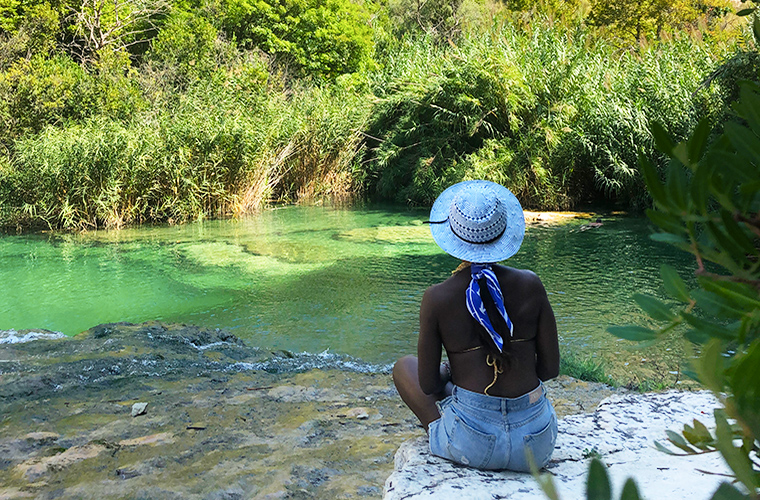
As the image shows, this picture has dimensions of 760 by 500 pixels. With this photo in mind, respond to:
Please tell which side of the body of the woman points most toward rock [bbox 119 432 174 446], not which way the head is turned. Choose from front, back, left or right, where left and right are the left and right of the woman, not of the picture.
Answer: left

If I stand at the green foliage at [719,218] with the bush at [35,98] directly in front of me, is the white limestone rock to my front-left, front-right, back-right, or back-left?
front-right

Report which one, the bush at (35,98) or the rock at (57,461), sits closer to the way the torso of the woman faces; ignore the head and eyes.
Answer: the bush

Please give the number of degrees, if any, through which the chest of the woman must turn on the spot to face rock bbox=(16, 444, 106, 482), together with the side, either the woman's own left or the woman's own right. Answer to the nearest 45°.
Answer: approximately 90° to the woman's own left

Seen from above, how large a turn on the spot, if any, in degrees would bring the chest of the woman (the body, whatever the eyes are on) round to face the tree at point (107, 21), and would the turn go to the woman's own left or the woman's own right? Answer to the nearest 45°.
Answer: approximately 45° to the woman's own left

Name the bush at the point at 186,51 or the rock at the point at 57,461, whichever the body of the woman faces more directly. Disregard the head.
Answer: the bush

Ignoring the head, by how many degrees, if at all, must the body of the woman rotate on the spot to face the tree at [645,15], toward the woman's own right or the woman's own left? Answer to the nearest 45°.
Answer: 0° — they already face it

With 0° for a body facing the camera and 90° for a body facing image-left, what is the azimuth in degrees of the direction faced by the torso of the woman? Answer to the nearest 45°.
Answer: approximately 180°

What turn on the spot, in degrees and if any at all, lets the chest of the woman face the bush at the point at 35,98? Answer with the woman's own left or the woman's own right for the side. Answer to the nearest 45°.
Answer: approximately 45° to the woman's own left

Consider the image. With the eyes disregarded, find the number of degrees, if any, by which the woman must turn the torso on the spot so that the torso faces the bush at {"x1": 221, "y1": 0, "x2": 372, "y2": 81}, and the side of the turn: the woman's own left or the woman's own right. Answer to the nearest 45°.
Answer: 0° — they already face it

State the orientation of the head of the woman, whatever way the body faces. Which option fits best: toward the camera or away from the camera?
away from the camera

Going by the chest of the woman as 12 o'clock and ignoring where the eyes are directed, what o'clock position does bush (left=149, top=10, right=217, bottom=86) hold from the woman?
The bush is roughly at 11 o'clock from the woman.

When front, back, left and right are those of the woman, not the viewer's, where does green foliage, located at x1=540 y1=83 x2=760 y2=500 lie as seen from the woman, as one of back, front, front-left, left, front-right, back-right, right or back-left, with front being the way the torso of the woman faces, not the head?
back

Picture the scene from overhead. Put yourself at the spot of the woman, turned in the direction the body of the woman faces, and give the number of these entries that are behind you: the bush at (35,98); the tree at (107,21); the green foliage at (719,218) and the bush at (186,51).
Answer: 1
